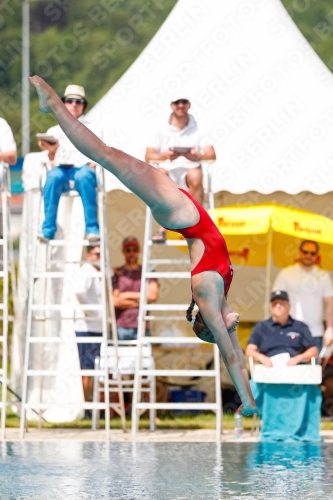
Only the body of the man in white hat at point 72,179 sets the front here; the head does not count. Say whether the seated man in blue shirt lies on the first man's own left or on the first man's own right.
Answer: on the first man's own left

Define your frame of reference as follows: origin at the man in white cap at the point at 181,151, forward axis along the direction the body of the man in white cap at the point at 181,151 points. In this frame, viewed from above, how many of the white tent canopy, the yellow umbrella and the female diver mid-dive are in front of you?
1

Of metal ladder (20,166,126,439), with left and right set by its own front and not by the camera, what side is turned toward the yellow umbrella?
left

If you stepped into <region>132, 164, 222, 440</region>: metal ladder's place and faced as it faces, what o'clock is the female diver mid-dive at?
The female diver mid-dive is roughly at 12 o'clock from the metal ladder.

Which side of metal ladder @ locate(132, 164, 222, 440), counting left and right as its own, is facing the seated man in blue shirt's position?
left

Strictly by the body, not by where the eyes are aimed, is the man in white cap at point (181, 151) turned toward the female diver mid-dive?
yes

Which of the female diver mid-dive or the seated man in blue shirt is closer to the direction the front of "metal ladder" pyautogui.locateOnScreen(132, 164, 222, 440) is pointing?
the female diver mid-dive

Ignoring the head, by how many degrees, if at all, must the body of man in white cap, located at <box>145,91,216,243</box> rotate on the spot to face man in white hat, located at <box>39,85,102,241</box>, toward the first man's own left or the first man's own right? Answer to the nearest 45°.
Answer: approximately 90° to the first man's own right

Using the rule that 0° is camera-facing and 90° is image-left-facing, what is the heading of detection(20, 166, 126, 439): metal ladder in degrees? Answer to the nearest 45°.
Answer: approximately 0°
